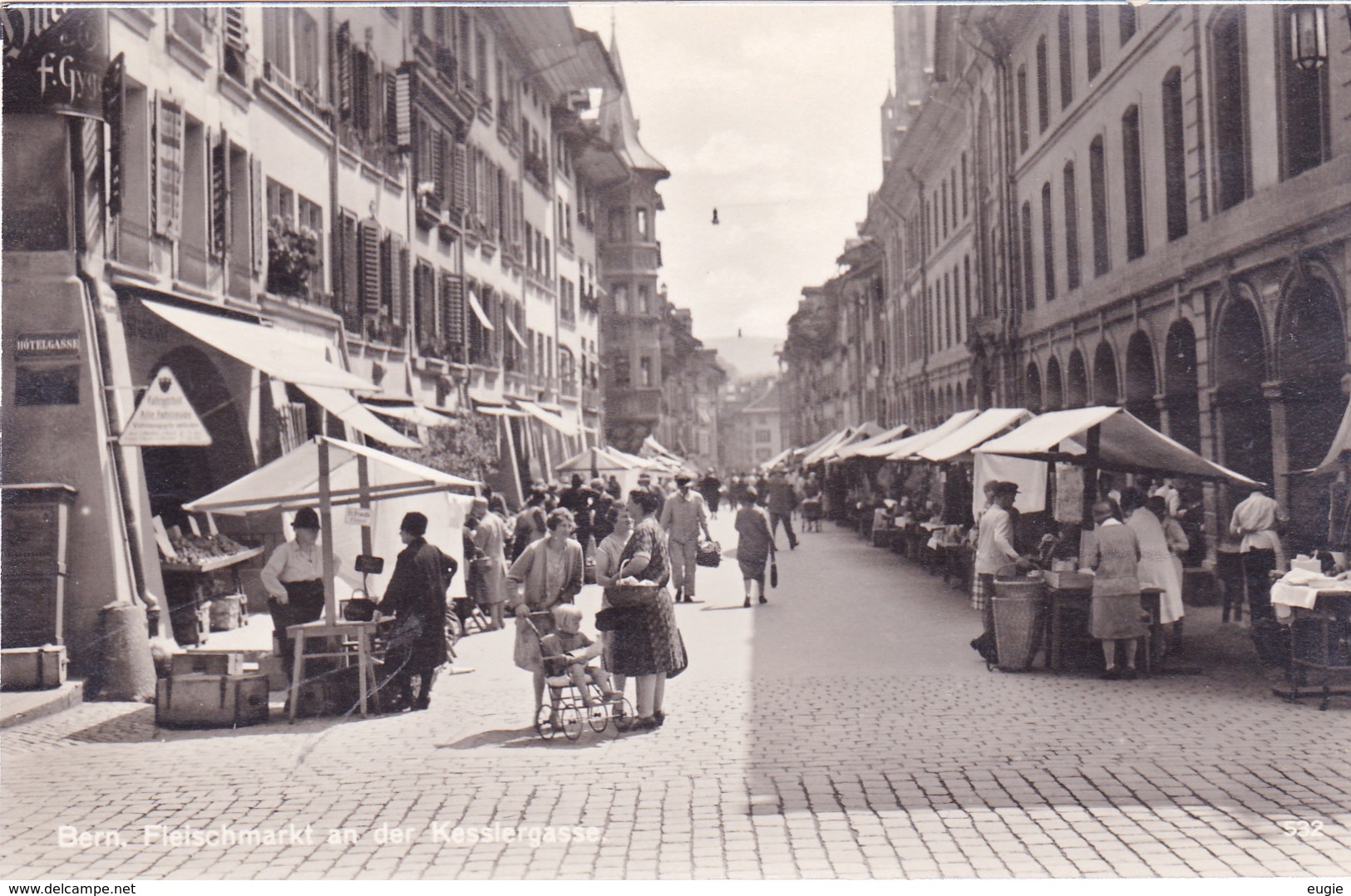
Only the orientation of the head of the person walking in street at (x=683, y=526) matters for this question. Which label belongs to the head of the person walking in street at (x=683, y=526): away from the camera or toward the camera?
toward the camera

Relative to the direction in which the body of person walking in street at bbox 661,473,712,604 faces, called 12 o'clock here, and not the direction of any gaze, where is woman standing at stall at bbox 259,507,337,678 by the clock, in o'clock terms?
The woman standing at stall is roughly at 1 o'clock from the person walking in street.

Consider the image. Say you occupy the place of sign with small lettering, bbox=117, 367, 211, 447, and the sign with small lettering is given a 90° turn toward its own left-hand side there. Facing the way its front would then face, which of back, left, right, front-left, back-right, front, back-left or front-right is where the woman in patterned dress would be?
front-right

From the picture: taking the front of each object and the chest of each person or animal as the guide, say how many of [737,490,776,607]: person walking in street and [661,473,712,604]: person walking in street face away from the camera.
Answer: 1

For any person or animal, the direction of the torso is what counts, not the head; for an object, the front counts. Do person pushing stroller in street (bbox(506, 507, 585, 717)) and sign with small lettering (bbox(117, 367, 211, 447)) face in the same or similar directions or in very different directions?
same or similar directions

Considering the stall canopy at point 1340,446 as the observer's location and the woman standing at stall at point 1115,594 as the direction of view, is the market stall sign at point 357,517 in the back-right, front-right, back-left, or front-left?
front-left

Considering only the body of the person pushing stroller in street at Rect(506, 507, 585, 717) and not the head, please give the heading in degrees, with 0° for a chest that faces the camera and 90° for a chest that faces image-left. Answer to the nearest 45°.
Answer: approximately 315°

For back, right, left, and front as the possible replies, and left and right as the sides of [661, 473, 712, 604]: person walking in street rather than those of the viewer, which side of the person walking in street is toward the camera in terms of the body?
front

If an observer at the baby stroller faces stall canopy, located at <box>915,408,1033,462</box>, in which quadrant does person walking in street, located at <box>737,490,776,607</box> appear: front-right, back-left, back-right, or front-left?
front-left

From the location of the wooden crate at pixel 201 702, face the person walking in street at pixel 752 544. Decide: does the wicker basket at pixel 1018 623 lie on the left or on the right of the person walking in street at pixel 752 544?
right

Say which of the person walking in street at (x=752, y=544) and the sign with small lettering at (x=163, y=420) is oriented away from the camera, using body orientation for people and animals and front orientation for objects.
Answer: the person walking in street

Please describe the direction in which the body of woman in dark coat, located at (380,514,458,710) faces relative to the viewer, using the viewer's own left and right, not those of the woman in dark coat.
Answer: facing away from the viewer and to the left of the viewer

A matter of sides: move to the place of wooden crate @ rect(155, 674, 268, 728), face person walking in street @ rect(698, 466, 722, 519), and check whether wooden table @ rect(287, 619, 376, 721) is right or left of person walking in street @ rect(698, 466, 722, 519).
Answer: right

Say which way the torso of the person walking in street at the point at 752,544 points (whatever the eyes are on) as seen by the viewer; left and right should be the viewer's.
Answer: facing away from the viewer

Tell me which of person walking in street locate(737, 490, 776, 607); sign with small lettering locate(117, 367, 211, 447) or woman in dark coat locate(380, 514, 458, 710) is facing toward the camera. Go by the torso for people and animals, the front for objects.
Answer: the sign with small lettering

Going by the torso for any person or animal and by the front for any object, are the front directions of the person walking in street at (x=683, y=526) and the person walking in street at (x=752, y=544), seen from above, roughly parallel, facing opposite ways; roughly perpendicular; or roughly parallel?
roughly parallel, facing opposite ways

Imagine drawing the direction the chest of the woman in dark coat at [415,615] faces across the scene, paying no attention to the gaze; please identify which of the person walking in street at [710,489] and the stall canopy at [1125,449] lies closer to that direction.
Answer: the person walking in street
